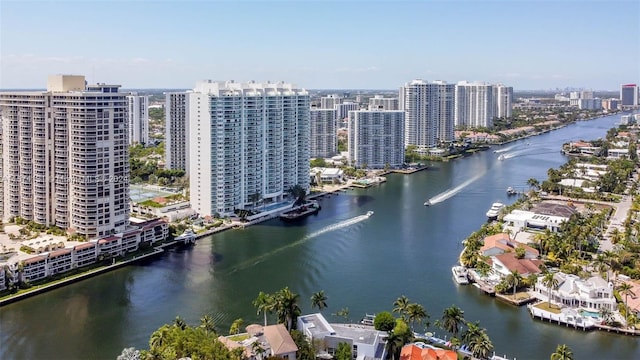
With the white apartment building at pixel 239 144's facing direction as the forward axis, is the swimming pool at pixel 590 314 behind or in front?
in front

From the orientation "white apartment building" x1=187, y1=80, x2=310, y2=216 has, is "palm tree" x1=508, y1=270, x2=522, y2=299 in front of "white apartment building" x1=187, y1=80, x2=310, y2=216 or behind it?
in front

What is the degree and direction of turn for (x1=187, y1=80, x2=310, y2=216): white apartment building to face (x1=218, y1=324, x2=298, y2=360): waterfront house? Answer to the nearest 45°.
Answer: approximately 45° to its right

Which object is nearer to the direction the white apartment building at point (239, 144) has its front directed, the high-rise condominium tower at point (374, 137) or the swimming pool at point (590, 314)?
the swimming pool

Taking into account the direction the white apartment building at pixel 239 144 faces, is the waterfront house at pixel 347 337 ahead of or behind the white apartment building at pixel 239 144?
ahead

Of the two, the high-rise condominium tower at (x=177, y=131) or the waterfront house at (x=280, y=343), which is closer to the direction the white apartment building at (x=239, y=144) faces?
the waterfront house

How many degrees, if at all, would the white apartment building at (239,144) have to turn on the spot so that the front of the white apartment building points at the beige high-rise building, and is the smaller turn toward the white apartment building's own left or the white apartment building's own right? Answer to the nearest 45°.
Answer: approximately 90° to the white apartment building's own right
